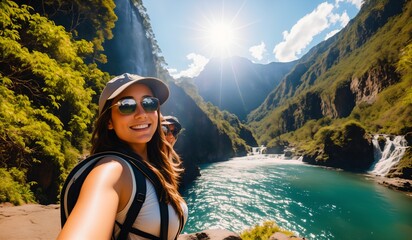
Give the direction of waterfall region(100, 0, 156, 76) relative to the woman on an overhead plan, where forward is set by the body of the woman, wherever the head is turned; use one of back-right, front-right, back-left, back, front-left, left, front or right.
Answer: back-left

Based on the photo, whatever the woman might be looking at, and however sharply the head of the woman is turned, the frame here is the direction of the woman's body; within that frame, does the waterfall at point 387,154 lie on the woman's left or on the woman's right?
on the woman's left

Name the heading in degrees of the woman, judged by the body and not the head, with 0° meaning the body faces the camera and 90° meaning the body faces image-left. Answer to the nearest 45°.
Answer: approximately 315°
